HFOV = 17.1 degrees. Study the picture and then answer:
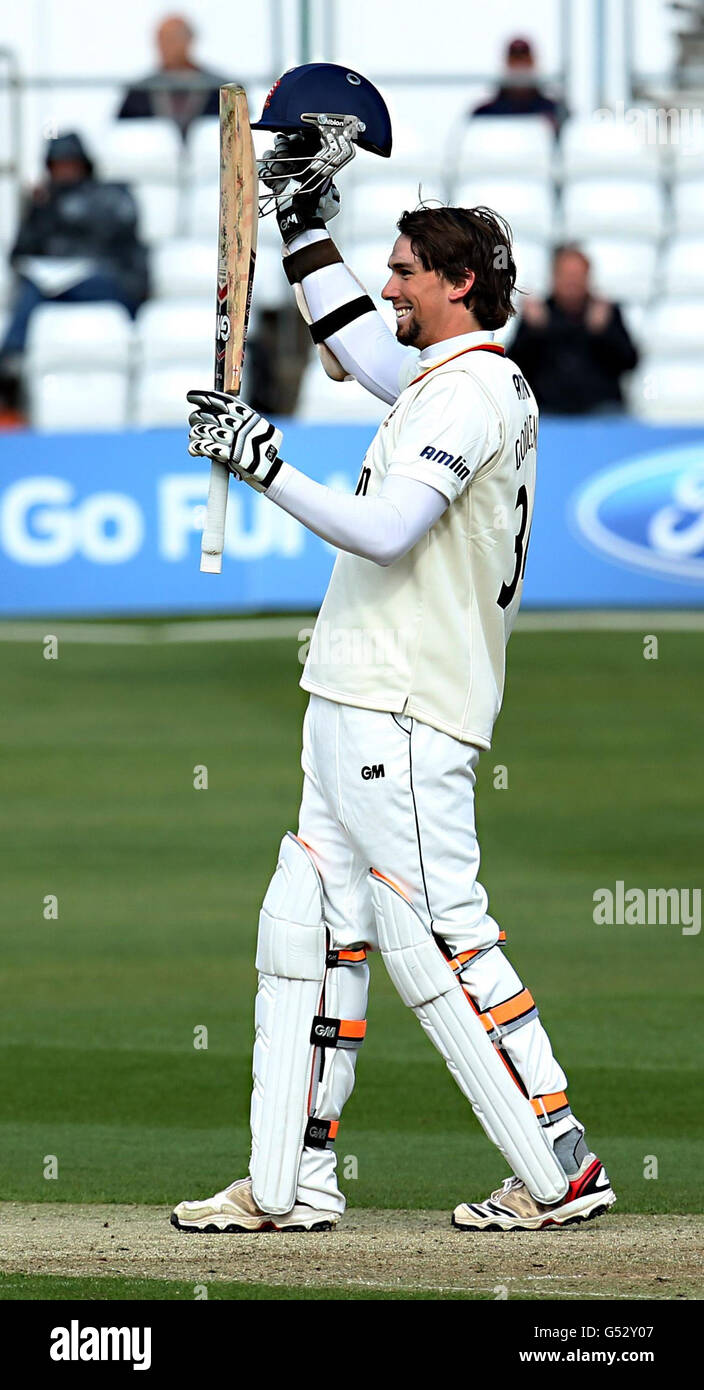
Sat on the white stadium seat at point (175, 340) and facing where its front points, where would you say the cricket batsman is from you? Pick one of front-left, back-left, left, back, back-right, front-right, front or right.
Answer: front

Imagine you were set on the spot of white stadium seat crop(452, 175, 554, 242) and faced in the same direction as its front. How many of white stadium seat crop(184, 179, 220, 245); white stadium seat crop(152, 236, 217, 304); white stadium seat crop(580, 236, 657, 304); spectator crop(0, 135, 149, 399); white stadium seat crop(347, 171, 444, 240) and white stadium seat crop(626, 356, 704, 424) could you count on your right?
4

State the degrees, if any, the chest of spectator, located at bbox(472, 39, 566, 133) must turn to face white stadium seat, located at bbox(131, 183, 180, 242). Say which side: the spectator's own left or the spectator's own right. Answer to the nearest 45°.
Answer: approximately 90° to the spectator's own right

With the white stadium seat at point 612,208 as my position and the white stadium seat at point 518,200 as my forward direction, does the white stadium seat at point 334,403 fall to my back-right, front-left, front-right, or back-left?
front-left

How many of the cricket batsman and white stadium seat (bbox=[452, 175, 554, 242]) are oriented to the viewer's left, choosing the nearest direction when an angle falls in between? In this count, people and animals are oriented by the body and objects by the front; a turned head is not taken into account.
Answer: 1

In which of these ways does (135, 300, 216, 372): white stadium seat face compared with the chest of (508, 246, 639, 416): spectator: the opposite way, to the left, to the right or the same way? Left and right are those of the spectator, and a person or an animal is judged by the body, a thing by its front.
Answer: the same way

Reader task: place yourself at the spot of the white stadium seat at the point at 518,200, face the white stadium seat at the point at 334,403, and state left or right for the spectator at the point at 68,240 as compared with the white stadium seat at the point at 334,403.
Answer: right

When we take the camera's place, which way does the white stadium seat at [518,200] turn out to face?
facing the viewer

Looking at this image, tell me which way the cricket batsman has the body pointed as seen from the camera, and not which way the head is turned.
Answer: to the viewer's left

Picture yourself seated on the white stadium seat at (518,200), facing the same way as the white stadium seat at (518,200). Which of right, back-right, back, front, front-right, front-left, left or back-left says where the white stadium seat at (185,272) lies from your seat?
right

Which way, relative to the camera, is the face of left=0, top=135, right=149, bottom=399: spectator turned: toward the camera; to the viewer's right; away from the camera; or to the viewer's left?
toward the camera

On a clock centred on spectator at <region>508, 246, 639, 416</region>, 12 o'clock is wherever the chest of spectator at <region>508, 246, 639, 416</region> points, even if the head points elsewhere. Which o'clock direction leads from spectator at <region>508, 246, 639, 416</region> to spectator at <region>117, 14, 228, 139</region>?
spectator at <region>117, 14, 228, 139</region> is roughly at 4 o'clock from spectator at <region>508, 246, 639, 416</region>.

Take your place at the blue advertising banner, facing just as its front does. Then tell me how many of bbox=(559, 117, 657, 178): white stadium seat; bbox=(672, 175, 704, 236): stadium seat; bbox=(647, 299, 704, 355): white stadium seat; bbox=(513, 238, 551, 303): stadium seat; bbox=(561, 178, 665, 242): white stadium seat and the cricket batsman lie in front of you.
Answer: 1

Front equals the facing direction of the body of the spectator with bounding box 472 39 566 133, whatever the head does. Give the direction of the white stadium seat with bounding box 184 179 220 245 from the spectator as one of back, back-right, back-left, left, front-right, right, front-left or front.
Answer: right

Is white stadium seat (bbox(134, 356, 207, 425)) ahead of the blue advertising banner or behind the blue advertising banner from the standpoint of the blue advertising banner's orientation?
behind

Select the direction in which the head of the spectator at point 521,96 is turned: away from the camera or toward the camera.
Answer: toward the camera
